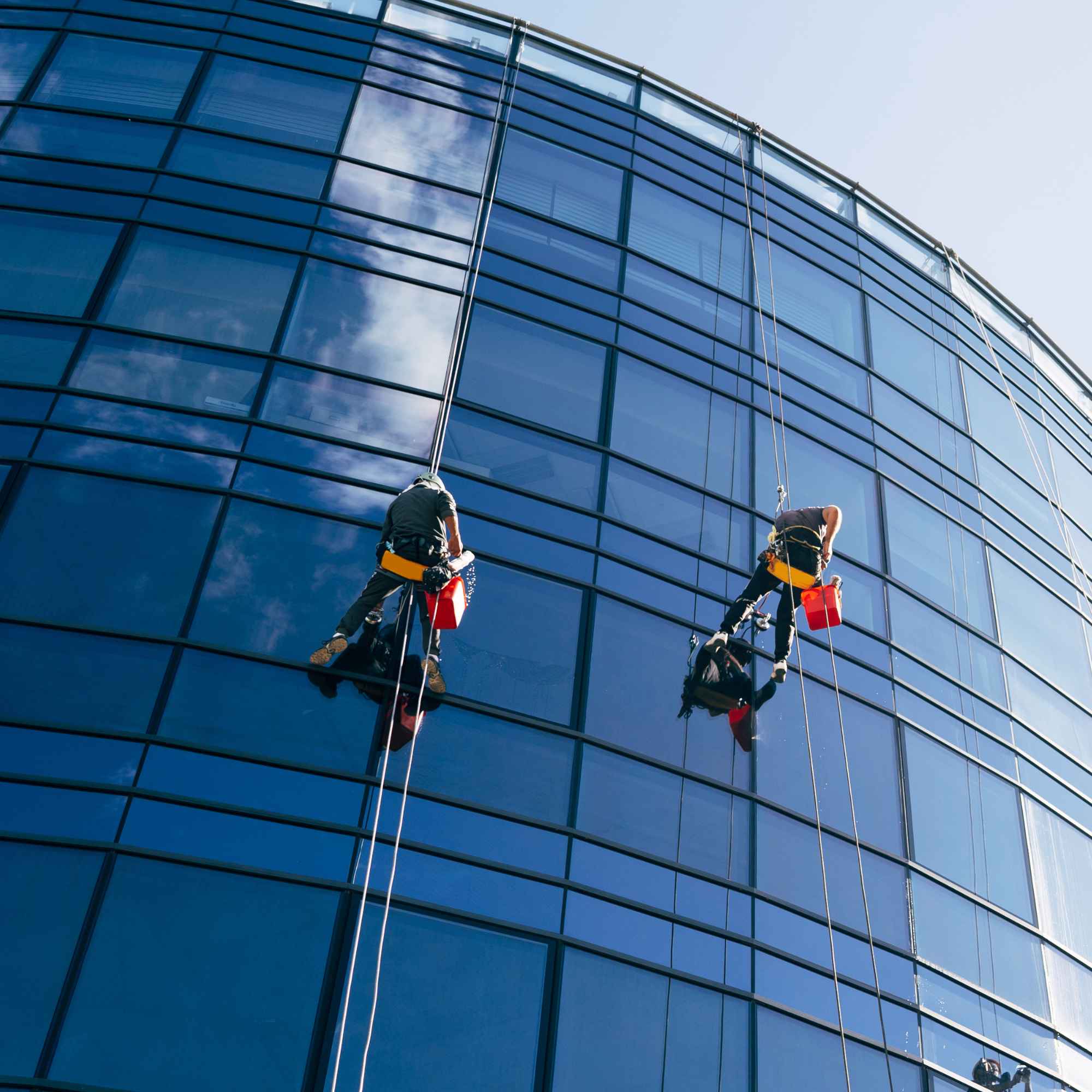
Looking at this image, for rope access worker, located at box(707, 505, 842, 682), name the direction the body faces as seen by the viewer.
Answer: away from the camera

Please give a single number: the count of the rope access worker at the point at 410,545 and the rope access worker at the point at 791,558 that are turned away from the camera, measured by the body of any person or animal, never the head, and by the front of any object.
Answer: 2

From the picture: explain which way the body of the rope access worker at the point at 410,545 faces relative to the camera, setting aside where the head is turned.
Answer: away from the camera

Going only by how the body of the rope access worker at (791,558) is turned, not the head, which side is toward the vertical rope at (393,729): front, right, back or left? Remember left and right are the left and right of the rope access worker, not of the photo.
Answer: left

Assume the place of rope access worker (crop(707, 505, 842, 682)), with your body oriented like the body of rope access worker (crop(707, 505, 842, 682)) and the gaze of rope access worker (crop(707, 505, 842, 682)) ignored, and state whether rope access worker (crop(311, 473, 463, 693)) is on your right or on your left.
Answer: on your left

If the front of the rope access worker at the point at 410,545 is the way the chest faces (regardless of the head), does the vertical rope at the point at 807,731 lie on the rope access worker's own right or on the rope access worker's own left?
on the rope access worker's own right
